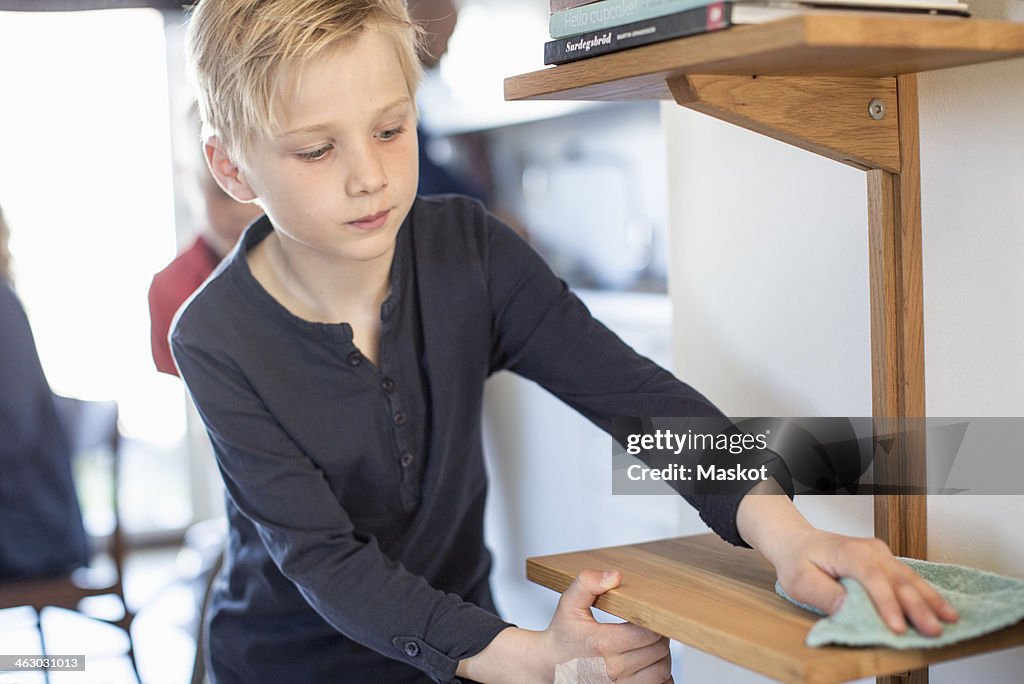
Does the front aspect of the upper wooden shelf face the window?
no

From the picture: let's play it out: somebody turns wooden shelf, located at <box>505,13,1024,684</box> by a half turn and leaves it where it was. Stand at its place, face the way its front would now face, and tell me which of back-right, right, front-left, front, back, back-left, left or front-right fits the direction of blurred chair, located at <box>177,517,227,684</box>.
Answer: left

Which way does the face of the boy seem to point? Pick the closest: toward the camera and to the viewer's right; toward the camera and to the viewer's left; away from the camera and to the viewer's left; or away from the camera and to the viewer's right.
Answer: toward the camera and to the viewer's right

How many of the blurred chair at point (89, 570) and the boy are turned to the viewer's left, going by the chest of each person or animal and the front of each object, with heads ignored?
1

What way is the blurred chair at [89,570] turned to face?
to the viewer's left

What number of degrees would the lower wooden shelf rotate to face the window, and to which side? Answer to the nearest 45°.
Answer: approximately 90° to its right

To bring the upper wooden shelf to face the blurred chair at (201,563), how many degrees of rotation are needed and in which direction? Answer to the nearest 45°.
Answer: approximately 90° to its right

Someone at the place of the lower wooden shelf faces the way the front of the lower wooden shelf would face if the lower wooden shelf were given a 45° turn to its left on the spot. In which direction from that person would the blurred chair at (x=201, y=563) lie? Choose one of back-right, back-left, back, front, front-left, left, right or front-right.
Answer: back-right

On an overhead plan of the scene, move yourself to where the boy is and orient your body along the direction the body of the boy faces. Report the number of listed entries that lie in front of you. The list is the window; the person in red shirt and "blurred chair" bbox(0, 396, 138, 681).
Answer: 0
